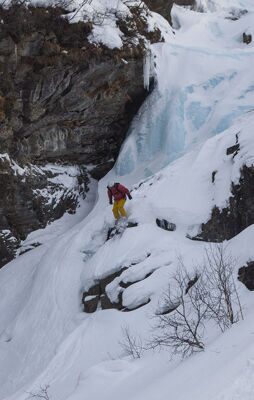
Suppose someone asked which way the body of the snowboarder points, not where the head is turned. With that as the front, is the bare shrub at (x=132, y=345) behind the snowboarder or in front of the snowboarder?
in front

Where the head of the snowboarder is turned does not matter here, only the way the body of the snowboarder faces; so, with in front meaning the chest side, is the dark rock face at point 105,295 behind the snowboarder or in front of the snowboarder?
in front

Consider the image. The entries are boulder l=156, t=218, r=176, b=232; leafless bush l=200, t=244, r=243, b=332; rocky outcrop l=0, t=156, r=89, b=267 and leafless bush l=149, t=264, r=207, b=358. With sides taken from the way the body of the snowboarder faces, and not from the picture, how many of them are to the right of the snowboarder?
1

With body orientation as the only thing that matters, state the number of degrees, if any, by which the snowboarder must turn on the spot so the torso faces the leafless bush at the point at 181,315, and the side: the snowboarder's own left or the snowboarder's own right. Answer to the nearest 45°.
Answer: approximately 45° to the snowboarder's own left

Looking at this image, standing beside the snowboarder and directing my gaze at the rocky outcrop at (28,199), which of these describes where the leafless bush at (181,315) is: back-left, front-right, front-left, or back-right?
back-left

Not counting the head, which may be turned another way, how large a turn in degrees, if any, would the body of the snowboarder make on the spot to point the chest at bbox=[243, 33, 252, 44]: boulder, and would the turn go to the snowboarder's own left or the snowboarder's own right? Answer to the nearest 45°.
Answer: approximately 180°

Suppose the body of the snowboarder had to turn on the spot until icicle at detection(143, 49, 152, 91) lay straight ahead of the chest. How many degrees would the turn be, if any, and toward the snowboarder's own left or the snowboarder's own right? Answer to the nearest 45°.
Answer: approximately 135° to the snowboarder's own right

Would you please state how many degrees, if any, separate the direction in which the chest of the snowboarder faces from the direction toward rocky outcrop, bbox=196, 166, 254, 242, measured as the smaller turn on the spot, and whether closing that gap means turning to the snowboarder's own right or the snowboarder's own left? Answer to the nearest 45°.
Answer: approximately 90° to the snowboarder's own left

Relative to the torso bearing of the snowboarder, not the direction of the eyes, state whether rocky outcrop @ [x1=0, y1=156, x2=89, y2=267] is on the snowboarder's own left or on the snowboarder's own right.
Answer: on the snowboarder's own right

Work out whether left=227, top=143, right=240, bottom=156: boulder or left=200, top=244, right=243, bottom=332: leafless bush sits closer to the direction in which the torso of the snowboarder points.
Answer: the leafless bush
